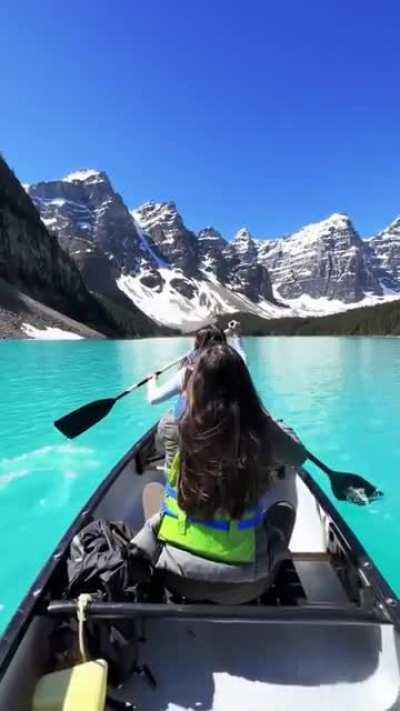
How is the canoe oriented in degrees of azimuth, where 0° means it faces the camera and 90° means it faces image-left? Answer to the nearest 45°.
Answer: approximately 180°

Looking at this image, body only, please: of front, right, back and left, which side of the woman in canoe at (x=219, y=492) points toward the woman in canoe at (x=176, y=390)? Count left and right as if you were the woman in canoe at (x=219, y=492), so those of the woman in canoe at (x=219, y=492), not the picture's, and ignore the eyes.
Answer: front

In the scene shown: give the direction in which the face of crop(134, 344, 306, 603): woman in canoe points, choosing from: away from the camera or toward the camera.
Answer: away from the camera

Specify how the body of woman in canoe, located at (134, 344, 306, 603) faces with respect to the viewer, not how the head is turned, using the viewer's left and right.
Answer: facing away from the viewer

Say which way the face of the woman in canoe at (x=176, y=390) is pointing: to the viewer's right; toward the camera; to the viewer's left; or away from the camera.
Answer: away from the camera
